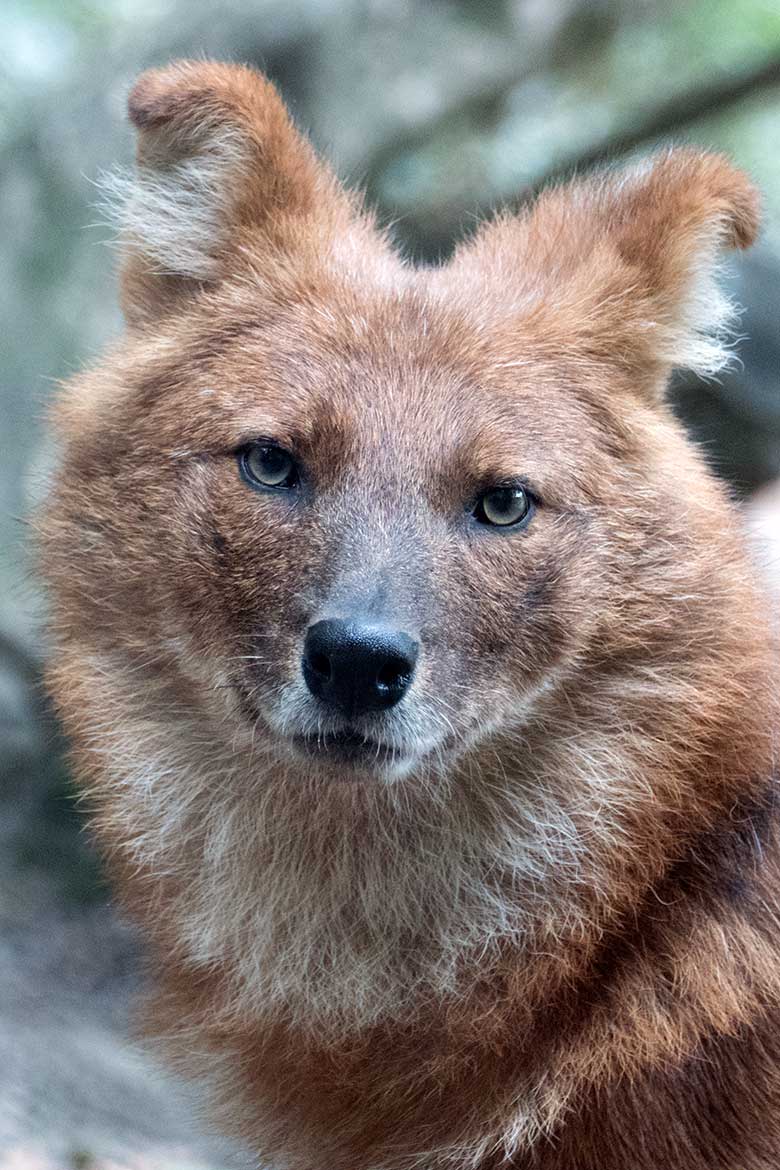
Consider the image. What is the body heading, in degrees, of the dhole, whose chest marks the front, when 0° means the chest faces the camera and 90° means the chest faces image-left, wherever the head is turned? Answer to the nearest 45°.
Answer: approximately 0°
